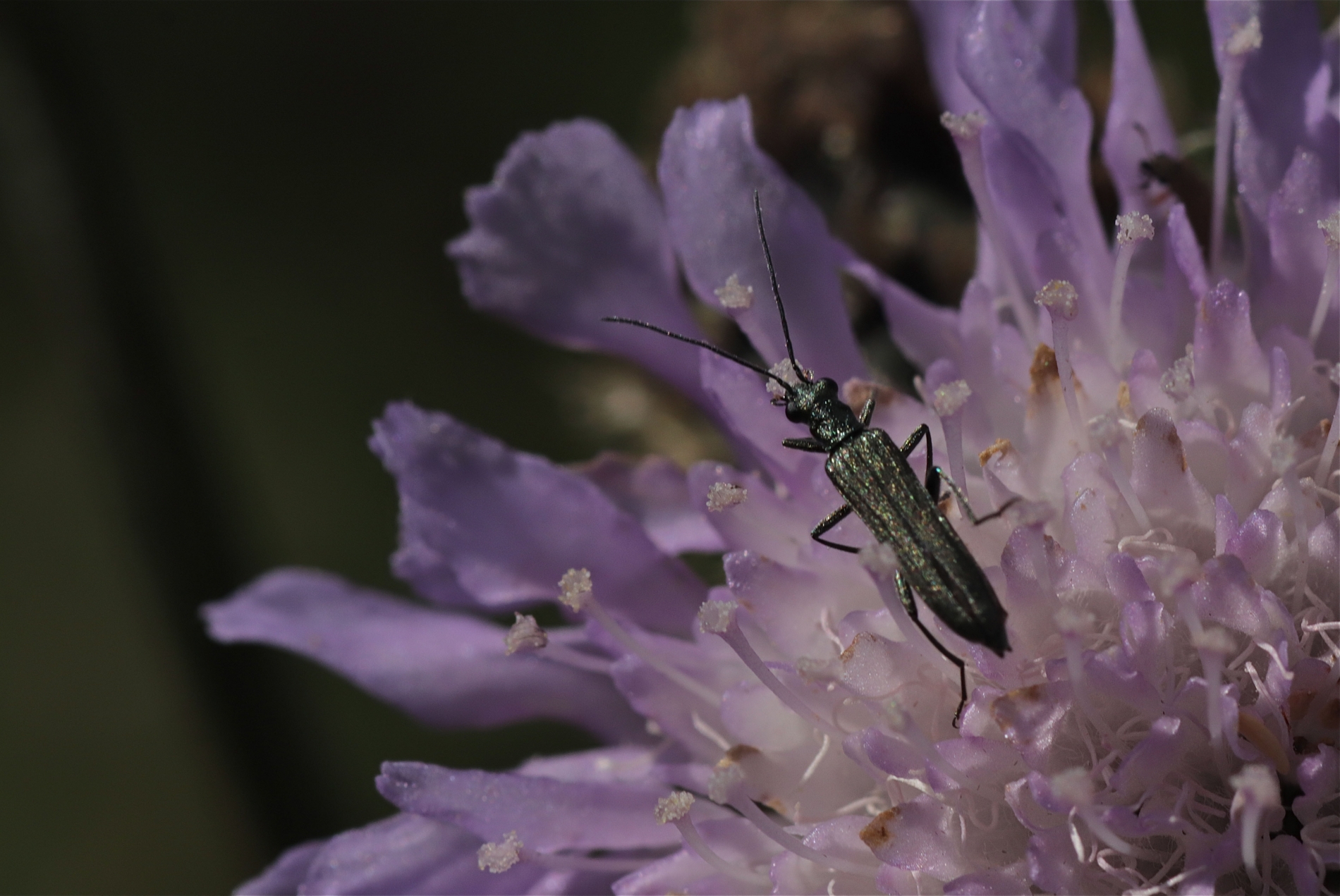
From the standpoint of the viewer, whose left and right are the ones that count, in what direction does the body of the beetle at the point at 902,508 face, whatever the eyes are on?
facing away from the viewer and to the left of the viewer
